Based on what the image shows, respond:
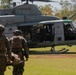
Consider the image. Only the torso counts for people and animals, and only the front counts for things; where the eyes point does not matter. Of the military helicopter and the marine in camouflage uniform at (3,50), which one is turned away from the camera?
the marine in camouflage uniform

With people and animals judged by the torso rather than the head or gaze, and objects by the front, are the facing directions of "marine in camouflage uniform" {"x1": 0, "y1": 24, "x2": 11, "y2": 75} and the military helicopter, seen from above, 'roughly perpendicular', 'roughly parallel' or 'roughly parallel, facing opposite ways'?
roughly perpendicular

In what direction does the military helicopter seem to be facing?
to the viewer's right

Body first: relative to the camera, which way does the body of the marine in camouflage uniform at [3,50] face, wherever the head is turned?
away from the camera

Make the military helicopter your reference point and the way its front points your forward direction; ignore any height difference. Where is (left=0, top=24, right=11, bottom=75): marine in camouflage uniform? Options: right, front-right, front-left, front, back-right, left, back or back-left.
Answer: right

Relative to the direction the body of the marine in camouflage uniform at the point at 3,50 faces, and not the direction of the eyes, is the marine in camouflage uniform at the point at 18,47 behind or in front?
in front

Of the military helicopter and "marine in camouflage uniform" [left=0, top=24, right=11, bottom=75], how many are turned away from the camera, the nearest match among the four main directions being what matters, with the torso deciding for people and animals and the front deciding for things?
1

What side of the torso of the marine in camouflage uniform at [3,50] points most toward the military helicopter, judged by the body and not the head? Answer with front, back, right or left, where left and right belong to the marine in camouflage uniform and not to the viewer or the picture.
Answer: front

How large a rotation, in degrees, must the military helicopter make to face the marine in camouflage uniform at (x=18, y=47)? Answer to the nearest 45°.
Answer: approximately 90° to its right
